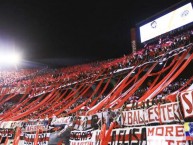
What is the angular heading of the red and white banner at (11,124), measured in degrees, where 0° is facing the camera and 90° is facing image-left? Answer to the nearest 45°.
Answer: approximately 0°

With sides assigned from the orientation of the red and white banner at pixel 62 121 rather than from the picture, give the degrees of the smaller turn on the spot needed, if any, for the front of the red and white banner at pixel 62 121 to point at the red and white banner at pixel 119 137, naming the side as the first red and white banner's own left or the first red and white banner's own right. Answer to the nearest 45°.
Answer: approximately 45° to the first red and white banner's own left

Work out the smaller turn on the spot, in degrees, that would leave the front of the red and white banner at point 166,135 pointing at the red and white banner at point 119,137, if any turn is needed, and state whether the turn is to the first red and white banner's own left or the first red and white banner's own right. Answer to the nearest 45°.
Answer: approximately 135° to the first red and white banner's own right

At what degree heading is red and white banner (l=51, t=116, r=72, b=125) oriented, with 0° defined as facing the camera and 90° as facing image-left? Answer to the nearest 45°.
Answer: approximately 0°

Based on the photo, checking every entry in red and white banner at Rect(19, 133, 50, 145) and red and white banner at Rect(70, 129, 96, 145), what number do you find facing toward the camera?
2
